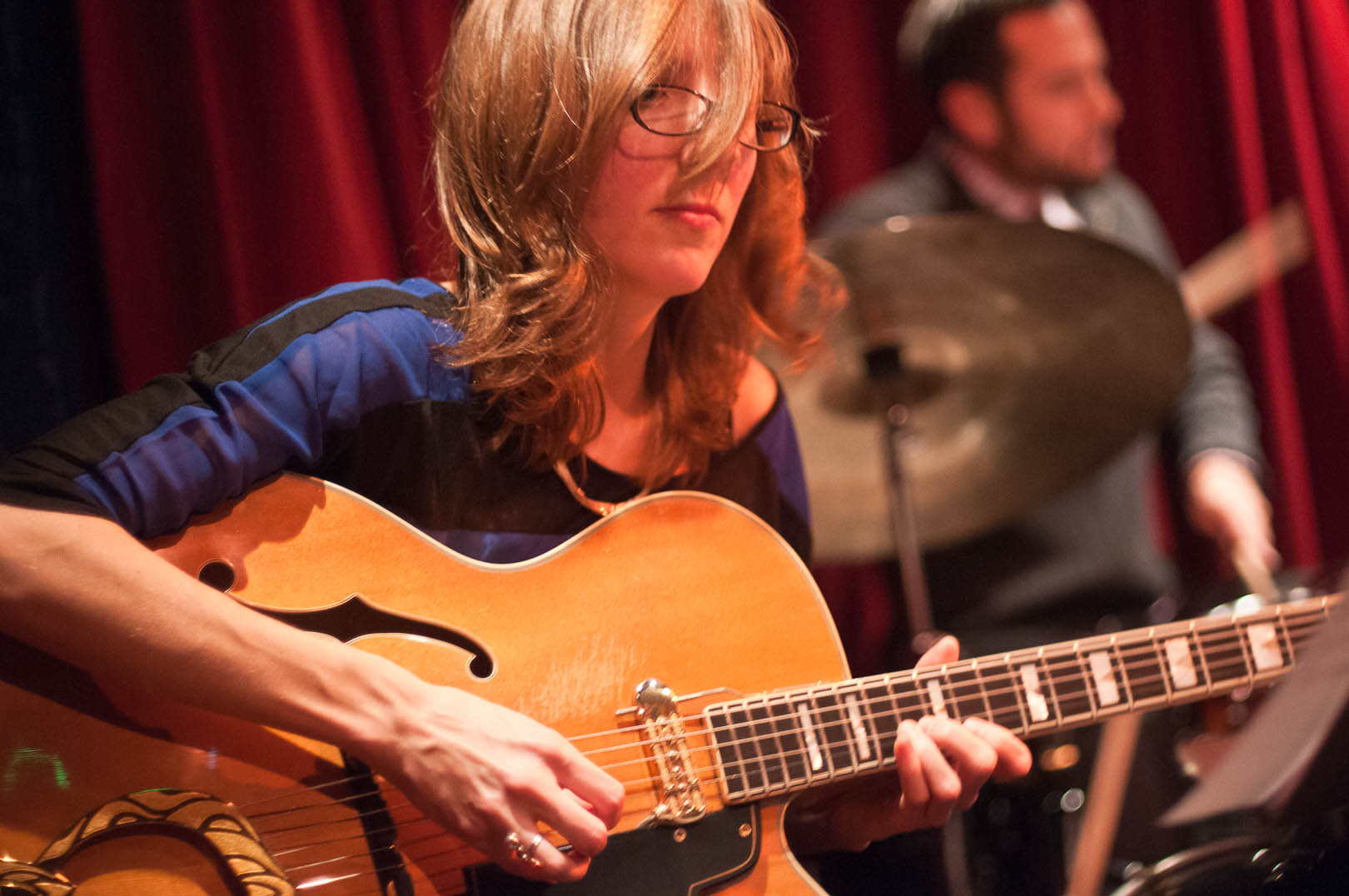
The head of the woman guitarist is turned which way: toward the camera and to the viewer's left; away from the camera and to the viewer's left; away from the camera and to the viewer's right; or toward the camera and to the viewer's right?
toward the camera and to the viewer's right

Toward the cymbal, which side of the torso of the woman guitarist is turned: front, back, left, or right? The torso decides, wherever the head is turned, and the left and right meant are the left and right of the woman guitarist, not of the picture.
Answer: left

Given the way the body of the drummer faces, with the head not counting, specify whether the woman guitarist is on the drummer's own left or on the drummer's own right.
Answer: on the drummer's own right

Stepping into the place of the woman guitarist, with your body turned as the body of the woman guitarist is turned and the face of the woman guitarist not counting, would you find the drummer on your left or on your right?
on your left

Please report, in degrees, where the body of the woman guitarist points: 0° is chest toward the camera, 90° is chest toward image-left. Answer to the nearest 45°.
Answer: approximately 315°

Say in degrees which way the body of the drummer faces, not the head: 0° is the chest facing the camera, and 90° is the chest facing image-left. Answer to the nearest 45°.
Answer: approximately 315°
